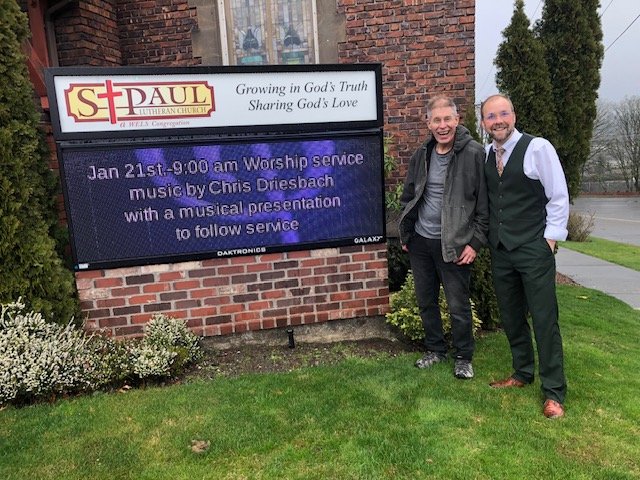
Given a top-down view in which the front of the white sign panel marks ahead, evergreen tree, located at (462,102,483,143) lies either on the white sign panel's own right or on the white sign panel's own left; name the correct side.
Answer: on the white sign panel's own left

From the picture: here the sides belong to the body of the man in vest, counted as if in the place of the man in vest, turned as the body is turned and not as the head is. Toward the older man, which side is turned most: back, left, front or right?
right

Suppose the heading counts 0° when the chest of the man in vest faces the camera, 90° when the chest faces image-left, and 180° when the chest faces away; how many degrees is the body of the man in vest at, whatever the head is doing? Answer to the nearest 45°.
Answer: approximately 45°

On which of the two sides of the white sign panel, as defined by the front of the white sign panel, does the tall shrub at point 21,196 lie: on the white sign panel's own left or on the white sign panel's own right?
on the white sign panel's own right

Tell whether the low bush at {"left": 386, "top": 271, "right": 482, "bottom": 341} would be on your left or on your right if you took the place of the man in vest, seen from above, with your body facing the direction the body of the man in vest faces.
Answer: on your right

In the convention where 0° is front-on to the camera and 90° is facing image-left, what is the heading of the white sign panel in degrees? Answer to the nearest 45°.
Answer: approximately 0°

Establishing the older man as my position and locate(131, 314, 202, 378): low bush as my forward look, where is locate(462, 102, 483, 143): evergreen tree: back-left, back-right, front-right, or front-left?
back-right

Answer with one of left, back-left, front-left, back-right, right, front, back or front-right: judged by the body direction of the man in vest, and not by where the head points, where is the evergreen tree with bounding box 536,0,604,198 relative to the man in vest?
back-right

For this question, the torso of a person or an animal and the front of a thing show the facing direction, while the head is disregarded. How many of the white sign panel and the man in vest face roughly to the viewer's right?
0

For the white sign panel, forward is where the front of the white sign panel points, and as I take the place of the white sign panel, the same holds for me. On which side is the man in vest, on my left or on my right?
on my left
